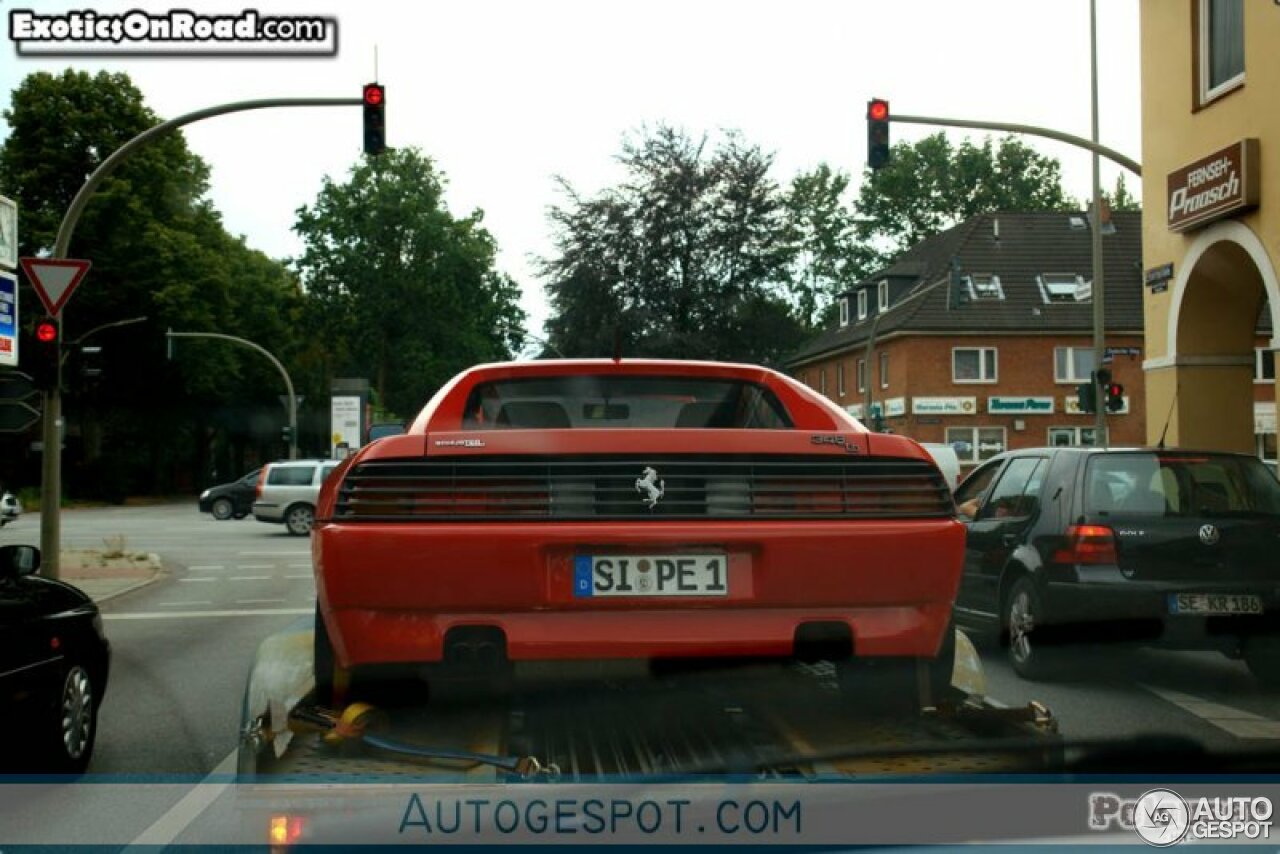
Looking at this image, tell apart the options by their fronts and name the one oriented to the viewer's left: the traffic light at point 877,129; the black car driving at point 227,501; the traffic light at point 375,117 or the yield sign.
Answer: the black car driving

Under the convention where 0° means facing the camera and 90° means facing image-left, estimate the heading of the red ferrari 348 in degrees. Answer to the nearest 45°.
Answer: approximately 180°

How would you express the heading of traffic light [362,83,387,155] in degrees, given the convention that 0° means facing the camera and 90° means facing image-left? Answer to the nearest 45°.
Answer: approximately 0°

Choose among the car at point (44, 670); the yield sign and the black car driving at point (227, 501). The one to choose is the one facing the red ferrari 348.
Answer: the yield sign

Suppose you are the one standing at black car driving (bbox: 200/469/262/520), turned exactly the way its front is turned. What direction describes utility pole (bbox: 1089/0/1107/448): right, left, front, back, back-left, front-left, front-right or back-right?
back-left

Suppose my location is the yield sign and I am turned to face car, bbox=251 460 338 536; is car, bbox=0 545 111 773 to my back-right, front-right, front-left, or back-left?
back-right

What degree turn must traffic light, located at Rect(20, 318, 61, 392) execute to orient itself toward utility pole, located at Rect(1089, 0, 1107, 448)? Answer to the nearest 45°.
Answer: approximately 90° to its left

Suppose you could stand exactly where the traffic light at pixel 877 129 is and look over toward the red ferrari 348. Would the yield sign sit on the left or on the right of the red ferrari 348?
right

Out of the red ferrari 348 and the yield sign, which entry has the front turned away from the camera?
the red ferrari 348

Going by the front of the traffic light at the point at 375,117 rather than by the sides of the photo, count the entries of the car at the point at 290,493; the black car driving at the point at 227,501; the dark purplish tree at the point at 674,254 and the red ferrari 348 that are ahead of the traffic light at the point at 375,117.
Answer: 1

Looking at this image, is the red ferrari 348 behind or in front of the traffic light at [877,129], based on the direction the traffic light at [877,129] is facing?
in front

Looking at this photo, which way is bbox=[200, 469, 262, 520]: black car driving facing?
to the viewer's left

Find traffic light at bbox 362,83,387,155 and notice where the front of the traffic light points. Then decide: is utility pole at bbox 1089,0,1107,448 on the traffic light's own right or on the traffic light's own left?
on the traffic light's own left
